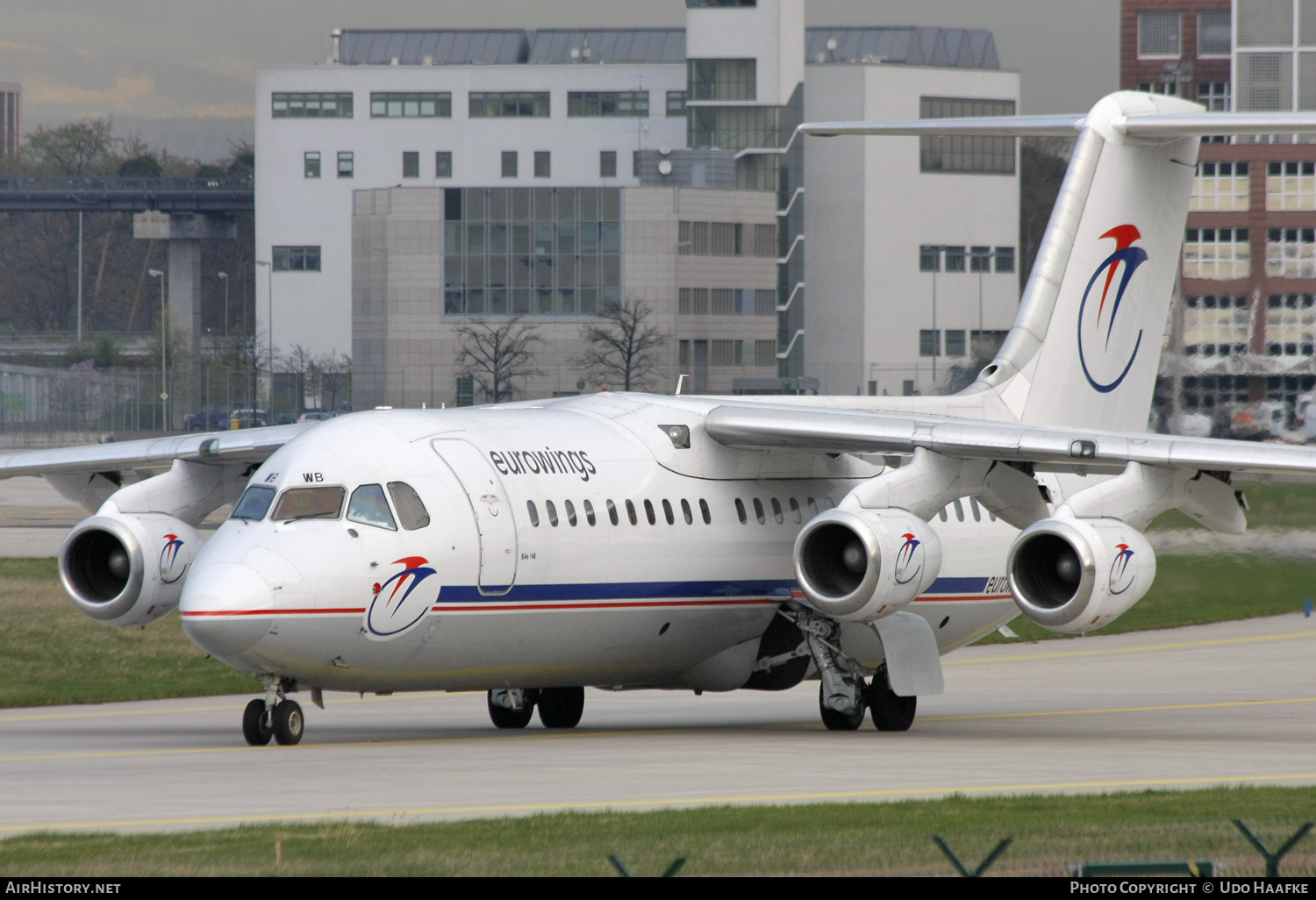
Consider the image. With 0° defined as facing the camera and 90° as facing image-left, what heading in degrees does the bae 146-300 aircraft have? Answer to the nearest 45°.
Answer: approximately 45°
